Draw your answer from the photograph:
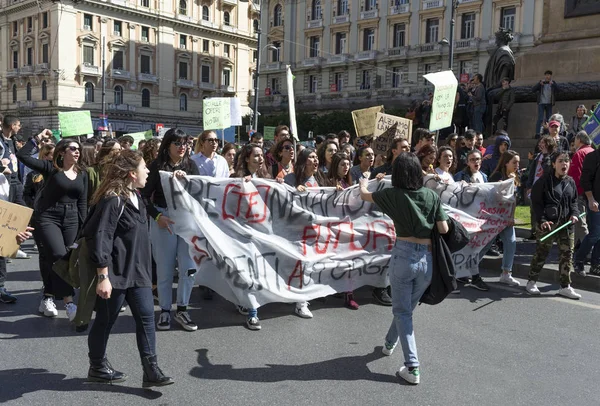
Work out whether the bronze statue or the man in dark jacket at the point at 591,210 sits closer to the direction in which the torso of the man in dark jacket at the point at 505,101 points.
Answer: the man in dark jacket

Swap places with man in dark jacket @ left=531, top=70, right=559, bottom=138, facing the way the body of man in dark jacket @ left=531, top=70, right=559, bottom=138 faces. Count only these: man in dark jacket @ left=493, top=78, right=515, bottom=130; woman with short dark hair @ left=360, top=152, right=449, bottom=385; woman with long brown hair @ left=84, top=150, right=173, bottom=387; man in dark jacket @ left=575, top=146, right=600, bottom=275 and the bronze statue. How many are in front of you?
3

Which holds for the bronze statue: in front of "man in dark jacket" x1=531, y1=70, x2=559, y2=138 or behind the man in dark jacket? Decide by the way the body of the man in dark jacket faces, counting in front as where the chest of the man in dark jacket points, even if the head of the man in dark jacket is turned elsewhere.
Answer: behind

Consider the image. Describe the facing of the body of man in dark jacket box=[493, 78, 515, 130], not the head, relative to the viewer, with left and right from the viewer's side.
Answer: facing the viewer and to the left of the viewer

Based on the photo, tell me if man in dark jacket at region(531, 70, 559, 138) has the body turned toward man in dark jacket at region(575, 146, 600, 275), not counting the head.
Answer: yes

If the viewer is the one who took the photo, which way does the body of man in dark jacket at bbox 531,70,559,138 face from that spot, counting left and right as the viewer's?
facing the viewer

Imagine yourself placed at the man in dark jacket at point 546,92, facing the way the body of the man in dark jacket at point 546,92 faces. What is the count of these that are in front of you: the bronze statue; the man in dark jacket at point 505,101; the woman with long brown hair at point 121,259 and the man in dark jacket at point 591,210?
2

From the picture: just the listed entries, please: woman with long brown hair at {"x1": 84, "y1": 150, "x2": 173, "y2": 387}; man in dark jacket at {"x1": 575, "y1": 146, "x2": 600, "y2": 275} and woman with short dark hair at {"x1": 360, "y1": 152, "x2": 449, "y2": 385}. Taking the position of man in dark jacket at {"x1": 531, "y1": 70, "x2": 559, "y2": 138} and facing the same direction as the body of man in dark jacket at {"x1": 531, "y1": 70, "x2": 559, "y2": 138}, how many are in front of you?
3

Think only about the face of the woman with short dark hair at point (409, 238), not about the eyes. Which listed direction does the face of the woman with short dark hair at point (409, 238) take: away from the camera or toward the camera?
away from the camera

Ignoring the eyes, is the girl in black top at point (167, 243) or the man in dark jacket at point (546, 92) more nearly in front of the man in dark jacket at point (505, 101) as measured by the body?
the girl in black top

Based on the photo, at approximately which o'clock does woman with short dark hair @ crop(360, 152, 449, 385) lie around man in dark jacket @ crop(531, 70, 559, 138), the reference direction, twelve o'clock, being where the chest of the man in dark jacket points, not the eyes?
The woman with short dark hair is roughly at 12 o'clock from the man in dark jacket.

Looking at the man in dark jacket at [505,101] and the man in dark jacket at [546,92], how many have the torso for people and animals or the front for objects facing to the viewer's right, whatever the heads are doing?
0

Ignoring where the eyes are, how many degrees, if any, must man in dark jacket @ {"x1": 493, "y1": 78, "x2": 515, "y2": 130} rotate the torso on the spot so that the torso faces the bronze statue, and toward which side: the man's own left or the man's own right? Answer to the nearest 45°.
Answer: approximately 135° to the man's own right

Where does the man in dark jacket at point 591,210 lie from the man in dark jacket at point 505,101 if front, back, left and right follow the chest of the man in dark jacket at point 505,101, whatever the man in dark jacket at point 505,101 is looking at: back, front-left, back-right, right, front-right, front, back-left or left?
front-left

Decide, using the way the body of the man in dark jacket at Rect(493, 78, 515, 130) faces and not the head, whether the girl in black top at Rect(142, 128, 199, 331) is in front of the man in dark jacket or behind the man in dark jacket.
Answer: in front
